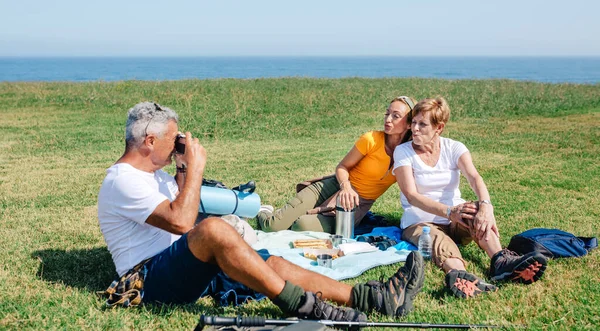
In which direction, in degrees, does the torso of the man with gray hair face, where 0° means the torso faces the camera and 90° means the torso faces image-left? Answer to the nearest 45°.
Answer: approximately 270°

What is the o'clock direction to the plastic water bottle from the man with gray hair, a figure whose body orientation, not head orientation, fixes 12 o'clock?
The plastic water bottle is roughly at 11 o'clock from the man with gray hair.

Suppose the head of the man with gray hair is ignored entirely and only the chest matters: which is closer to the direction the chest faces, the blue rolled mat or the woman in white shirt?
the woman in white shirt

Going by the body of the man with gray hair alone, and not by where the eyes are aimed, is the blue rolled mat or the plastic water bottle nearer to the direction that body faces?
the plastic water bottle

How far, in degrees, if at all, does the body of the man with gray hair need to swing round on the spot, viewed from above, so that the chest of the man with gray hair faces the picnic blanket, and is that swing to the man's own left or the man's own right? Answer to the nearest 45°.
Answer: approximately 45° to the man's own left

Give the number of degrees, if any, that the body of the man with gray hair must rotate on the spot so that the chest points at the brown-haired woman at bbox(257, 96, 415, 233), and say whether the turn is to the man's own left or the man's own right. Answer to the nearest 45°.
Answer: approximately 45° to the man's own left

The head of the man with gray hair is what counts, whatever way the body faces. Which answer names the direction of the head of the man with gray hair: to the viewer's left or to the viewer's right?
to the viewer's right
